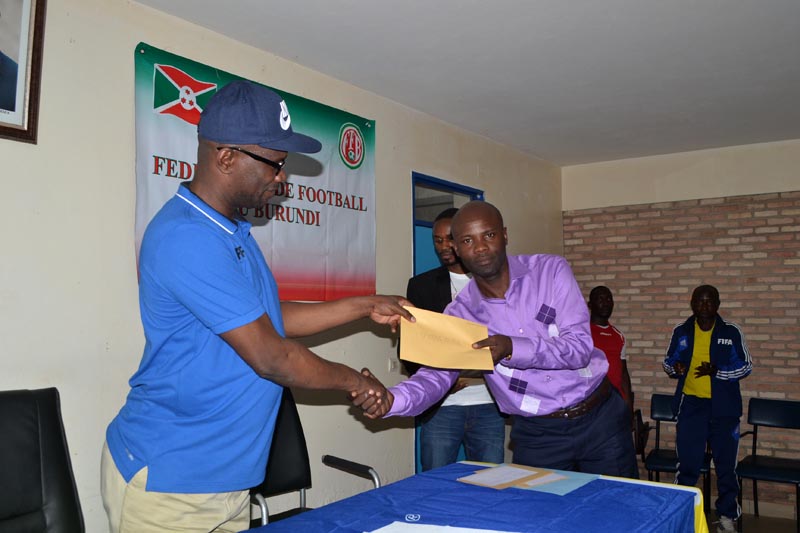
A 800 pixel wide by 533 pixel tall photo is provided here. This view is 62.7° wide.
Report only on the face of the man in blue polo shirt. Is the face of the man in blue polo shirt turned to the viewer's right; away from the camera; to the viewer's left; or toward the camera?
to the viewer's right

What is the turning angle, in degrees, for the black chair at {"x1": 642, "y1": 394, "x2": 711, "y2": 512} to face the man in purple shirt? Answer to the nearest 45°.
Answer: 0° — it already faces them

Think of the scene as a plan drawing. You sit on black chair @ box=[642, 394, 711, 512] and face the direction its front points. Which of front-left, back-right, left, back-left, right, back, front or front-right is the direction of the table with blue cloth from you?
front

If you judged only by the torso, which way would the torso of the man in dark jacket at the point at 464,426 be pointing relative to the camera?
toward the camera

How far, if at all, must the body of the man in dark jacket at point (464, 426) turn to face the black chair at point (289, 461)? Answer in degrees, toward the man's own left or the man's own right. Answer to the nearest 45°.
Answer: approximately 45° to the man's own right

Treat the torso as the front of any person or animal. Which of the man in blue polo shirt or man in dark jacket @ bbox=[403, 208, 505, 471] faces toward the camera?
the man in dark jacket

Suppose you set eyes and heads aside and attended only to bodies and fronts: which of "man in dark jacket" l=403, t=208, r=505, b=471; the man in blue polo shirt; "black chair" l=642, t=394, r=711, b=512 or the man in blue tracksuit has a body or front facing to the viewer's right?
the man in blue polo shirt

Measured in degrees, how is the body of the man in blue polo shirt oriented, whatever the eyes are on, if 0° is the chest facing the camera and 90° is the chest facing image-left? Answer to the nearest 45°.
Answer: approximately 270°

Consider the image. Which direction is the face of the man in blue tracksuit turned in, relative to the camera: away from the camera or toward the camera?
toward the camera

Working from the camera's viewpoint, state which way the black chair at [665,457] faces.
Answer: facing the viewer

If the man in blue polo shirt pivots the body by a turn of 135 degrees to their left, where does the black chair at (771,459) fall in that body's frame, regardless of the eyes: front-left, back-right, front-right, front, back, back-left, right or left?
right

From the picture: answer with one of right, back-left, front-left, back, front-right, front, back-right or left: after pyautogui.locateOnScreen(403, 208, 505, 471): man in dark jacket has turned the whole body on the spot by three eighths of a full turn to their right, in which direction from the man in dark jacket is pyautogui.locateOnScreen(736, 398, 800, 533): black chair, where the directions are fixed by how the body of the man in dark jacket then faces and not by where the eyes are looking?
right

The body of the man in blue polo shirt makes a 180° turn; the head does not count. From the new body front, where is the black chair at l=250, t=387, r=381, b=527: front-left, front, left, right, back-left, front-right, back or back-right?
right

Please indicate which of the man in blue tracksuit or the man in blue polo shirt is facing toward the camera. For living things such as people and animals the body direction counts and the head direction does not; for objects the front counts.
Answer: the man in blue tracksuit

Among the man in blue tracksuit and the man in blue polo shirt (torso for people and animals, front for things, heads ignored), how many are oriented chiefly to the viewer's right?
1

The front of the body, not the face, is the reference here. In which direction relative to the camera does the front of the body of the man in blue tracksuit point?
toward the camera

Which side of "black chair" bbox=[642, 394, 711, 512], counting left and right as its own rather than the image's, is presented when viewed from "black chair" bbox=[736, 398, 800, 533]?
left

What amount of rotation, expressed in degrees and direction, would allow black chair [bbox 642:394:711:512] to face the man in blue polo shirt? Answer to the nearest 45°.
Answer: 0° — it already faces them
